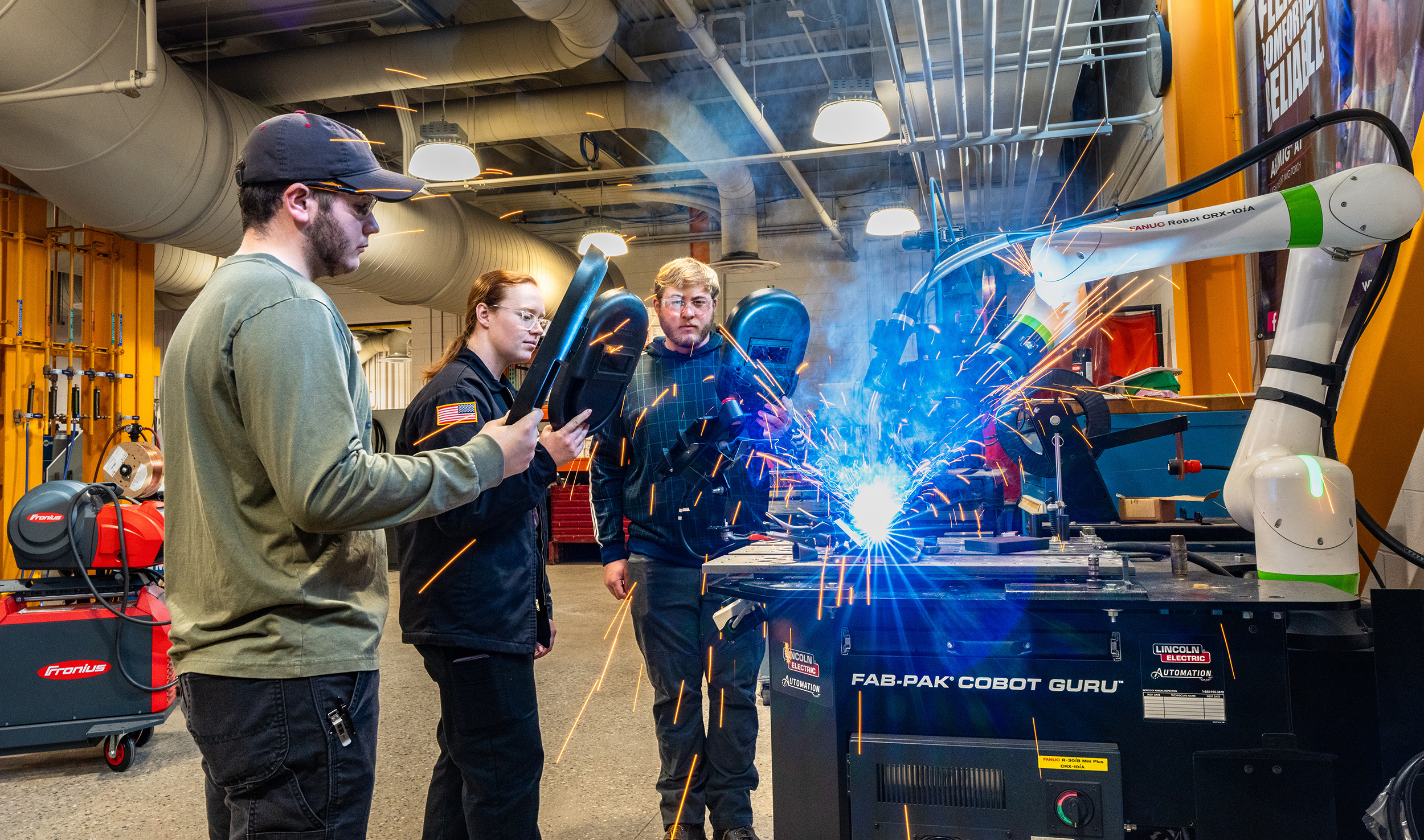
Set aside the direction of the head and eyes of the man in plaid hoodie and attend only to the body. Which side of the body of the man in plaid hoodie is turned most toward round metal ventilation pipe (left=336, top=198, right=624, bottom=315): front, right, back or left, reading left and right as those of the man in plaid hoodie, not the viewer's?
back

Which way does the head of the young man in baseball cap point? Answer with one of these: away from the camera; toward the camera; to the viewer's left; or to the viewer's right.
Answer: to the viewer's right

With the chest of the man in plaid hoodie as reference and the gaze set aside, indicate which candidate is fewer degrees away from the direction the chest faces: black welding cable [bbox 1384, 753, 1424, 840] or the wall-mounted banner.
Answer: the black welding cable

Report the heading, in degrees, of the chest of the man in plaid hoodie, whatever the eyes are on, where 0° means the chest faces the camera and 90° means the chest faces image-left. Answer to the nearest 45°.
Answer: approximately 0°

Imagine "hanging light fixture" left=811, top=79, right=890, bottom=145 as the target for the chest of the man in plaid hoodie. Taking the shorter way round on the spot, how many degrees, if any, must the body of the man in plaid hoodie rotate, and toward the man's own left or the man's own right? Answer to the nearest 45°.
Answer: approximately 180°

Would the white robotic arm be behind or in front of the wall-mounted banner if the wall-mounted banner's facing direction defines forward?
in front

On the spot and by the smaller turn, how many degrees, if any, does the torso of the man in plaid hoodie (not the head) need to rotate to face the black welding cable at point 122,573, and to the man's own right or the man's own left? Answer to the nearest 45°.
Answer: approximately 135° to the man's own right

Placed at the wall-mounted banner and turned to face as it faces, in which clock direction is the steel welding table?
The steel welding table is roughly at 11 o'clock from the wall-mounted banner.

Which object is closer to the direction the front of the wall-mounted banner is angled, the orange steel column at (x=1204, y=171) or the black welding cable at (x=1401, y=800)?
the black welding cable

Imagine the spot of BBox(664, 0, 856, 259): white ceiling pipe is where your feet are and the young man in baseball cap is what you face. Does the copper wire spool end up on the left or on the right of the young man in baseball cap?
right

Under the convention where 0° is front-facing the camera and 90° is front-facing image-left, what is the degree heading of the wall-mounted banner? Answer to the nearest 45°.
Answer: approximately 45°

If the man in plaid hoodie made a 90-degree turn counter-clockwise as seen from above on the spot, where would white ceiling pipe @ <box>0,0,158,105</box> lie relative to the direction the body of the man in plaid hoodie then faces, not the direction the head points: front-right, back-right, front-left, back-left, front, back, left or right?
back-left

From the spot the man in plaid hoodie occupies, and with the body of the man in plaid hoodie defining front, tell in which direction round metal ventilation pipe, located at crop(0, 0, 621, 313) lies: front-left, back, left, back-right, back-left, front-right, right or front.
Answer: back-right

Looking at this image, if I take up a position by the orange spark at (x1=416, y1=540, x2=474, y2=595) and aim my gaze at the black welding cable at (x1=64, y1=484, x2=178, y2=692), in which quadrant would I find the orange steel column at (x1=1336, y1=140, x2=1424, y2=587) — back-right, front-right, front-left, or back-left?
back-right

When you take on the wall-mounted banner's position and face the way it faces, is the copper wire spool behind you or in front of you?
in front

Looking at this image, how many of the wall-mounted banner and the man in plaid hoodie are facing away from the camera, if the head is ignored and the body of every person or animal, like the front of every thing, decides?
0
